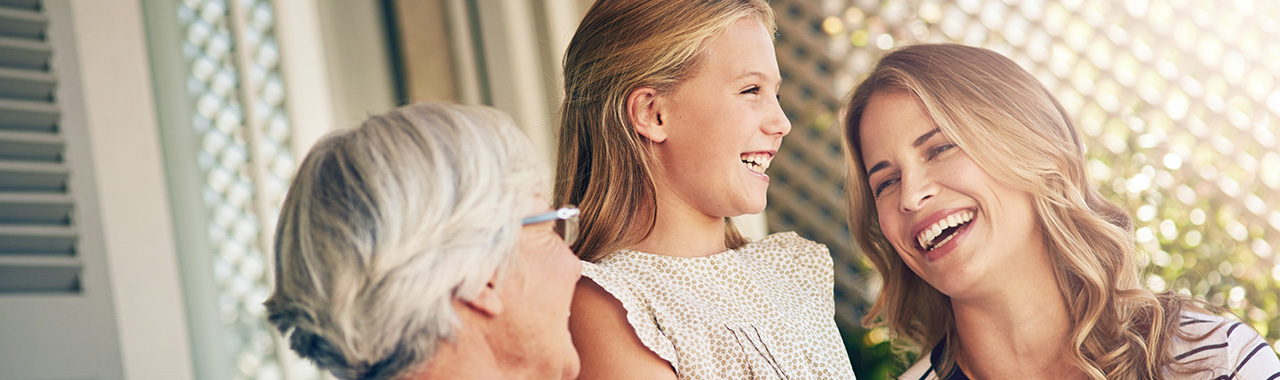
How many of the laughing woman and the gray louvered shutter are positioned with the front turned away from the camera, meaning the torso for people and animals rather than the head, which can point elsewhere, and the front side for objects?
0

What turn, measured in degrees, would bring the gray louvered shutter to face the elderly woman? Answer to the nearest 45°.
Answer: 0° — it already faces them

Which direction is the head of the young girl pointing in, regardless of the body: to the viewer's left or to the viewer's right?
to the viewer's right

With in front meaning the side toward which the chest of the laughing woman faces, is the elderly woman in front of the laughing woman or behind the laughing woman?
in front

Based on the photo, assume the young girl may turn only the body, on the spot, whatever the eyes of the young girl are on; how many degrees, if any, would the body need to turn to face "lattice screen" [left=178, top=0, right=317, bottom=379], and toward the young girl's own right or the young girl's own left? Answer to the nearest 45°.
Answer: approximately 180°

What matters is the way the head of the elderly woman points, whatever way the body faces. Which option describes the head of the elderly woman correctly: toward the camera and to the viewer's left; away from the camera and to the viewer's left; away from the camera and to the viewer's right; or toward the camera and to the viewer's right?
away from the camera and to the viewer's right

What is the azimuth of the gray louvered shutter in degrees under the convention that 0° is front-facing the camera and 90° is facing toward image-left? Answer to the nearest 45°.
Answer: approximately 0°

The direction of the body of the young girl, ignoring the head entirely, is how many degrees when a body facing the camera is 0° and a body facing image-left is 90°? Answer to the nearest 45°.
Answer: approximately 315°

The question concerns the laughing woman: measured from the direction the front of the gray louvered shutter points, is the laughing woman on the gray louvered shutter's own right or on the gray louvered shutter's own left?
on the gray louvered shutter's own left
